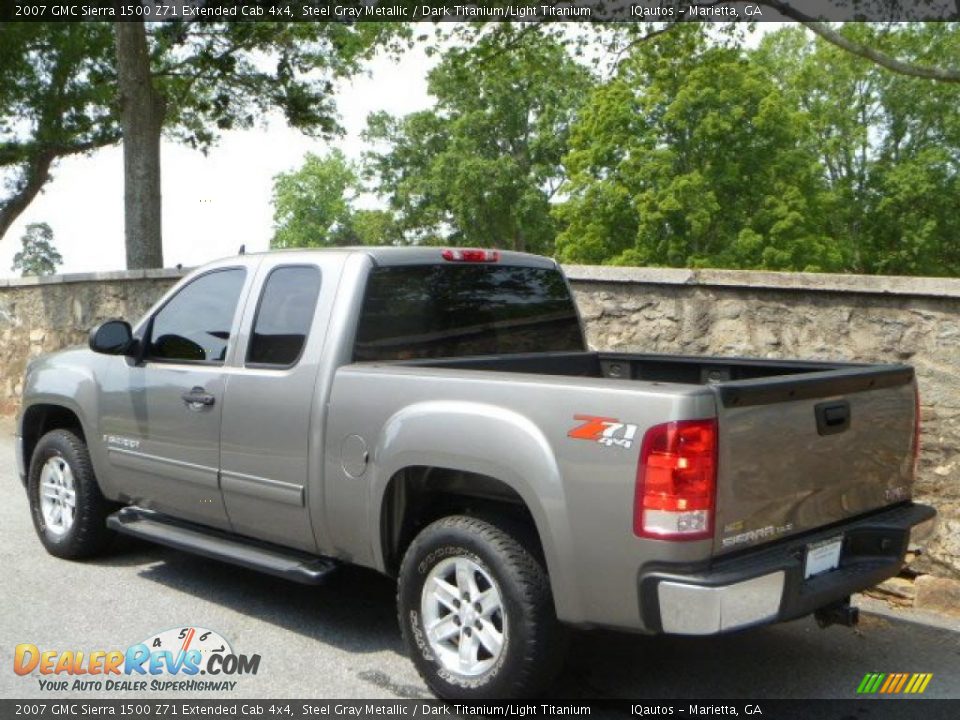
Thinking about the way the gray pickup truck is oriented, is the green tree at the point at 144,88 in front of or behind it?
in front

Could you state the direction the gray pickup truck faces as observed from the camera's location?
facing away from the viewer and to the left of the viewer

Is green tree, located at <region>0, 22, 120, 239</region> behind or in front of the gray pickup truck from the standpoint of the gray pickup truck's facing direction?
in front

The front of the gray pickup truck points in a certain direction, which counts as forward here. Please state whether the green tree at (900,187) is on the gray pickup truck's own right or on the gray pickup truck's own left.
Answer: on the gray pickup truck's own right

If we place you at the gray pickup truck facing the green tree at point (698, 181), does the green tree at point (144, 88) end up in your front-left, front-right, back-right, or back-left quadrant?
front-left

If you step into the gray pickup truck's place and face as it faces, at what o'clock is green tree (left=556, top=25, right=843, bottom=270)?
The green tree is roughly at 2 o'clock from the gray pickup truck.

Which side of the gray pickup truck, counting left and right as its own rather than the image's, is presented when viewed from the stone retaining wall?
right
